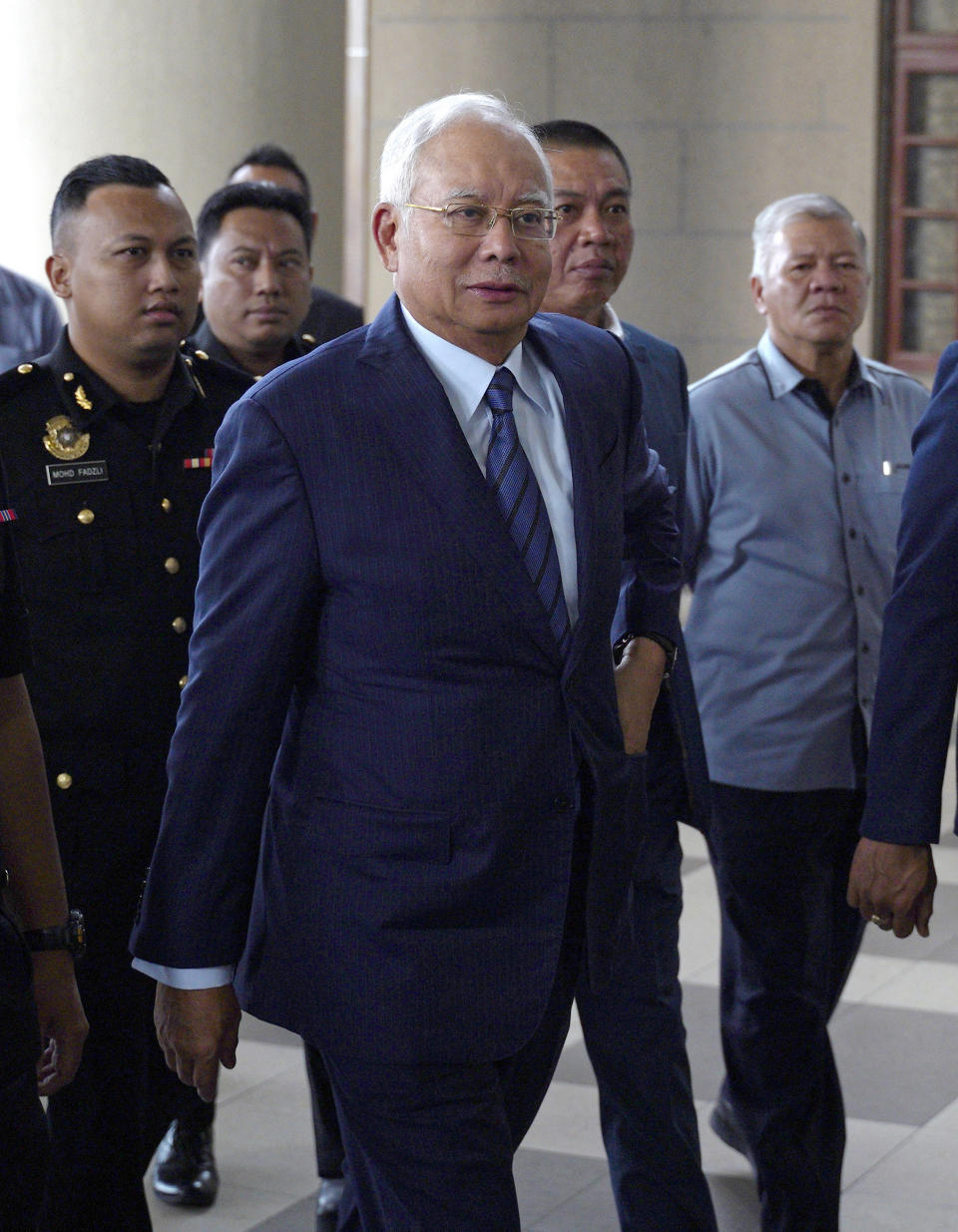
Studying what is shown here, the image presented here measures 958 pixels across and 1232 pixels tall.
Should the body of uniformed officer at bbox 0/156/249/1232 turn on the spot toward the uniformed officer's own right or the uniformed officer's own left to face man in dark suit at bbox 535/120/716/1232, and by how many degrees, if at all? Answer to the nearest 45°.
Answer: approximately 45° to the uniformed officer's own left

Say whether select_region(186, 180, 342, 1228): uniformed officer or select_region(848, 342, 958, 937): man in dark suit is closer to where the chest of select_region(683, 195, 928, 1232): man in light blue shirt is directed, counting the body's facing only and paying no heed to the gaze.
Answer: the man in dark suit

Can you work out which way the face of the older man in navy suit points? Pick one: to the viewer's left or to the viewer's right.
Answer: to the viewer's right

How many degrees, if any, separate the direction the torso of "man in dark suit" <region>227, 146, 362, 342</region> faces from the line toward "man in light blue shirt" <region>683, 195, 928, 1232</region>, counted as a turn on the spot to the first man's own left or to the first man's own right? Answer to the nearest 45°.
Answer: approximately 45° to the first man's own left

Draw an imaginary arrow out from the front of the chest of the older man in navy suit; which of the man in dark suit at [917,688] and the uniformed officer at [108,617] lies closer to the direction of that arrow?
the man in dark suit

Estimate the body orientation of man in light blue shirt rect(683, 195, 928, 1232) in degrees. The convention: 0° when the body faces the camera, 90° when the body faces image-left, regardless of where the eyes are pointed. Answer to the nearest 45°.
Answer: approximately 315°

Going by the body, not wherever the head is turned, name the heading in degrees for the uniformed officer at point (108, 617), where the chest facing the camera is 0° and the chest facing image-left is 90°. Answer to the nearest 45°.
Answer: approximately 315°

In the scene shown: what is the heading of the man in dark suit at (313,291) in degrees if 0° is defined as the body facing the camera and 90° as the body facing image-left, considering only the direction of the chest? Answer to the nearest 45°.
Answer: approximately 0°
